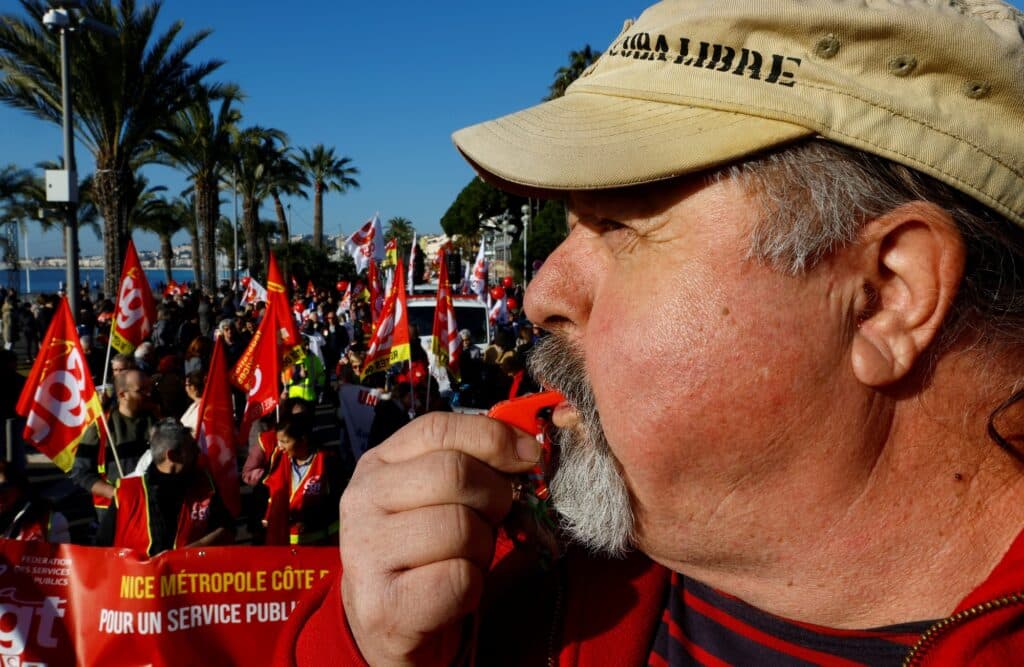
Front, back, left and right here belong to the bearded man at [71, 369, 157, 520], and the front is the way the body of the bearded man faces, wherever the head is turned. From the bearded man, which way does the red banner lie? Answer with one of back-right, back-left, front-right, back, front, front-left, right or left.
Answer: front-right

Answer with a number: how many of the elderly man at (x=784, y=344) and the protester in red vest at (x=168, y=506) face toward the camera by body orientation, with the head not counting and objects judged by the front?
1

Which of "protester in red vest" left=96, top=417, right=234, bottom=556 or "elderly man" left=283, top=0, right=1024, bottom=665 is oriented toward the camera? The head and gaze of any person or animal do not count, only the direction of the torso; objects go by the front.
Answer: the protester in red vest

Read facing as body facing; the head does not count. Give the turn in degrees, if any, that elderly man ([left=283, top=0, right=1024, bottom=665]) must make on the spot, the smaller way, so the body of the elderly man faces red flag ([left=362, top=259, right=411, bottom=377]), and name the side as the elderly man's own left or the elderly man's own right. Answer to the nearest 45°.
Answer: approximately 45° to the elderly man's own right

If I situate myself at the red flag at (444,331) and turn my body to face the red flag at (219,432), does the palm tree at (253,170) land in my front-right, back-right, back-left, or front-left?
back-right

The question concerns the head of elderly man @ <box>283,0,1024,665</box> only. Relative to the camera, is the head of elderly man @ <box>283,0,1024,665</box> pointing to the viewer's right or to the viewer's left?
to the viewer's left

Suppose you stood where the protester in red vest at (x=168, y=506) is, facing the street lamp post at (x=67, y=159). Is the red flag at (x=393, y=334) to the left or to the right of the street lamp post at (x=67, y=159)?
right

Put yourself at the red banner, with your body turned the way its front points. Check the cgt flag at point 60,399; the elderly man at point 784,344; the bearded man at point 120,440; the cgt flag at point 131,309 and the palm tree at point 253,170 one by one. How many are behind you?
4

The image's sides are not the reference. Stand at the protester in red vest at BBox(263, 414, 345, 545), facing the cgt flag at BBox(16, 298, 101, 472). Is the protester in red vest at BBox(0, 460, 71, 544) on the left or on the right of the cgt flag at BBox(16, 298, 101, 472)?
left

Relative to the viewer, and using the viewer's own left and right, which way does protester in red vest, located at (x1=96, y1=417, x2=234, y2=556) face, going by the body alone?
facing the viewer

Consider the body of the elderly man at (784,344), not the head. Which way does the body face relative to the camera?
to the viewer's left

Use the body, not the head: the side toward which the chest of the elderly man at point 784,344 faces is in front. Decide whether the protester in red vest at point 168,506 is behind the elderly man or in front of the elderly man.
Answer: in front

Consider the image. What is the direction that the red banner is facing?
toward the camera

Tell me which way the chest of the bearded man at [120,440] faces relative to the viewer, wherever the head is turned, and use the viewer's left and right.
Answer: facing the viewer and to the right of the viewer

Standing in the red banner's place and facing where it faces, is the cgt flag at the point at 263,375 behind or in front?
behind

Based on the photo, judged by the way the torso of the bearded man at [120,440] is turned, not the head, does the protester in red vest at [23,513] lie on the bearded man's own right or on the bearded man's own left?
on the bearded man's own right
